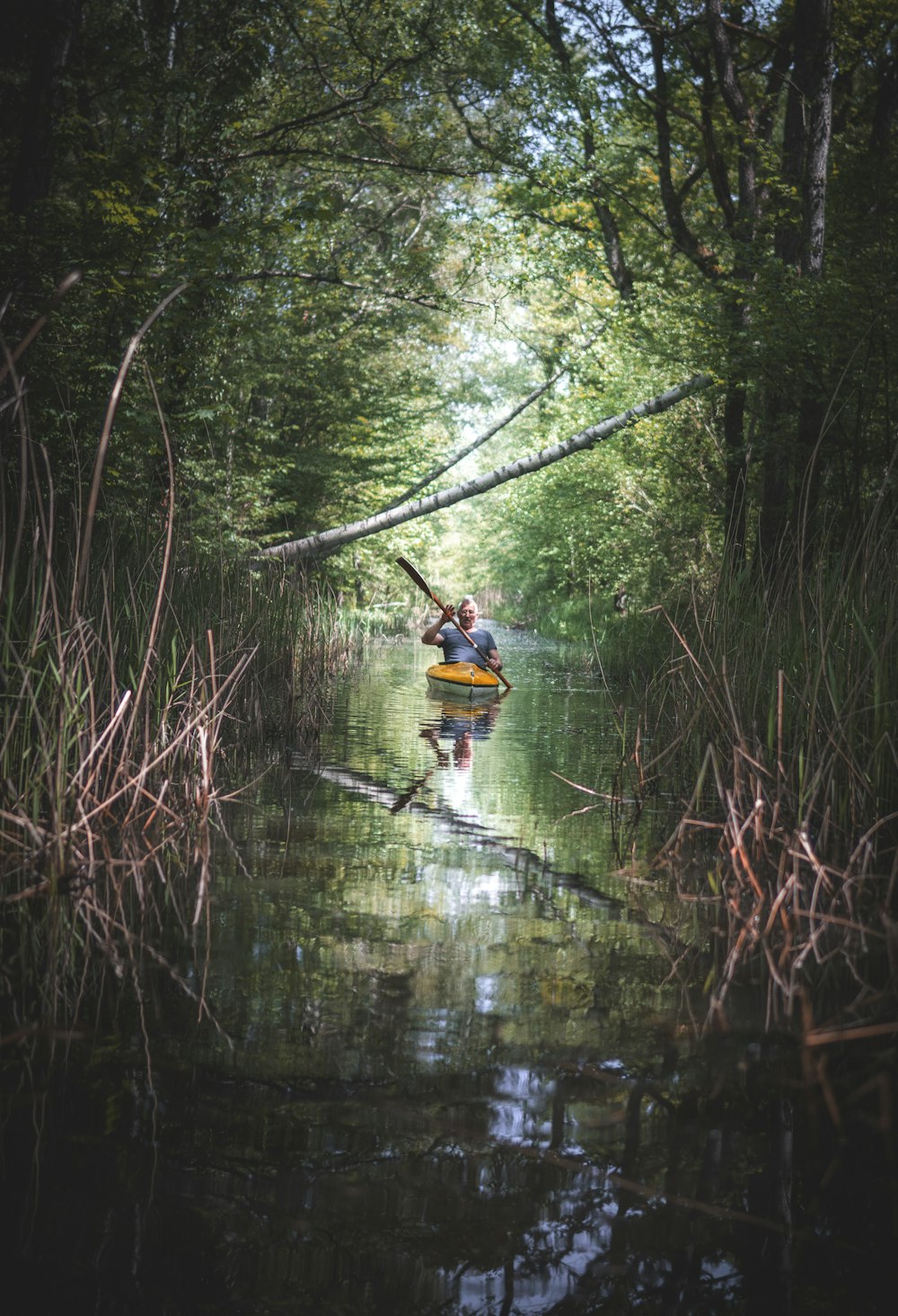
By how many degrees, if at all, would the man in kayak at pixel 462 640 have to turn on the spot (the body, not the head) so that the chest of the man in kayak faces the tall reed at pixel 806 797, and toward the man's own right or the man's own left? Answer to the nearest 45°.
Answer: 0° — they already face it

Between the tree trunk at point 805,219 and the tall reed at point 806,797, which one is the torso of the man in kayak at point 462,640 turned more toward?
the tall reed

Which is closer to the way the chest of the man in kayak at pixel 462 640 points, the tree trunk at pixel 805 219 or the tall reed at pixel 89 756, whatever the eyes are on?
the tall reed

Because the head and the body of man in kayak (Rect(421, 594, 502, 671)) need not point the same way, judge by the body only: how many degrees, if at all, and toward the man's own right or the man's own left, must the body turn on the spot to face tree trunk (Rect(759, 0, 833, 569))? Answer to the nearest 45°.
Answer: approximately 45° to the man's own left

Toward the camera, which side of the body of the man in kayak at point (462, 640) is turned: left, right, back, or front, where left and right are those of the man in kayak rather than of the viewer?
front

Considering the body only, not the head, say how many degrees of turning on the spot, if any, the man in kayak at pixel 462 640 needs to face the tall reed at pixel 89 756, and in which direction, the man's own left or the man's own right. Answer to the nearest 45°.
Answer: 0° — they already face it
